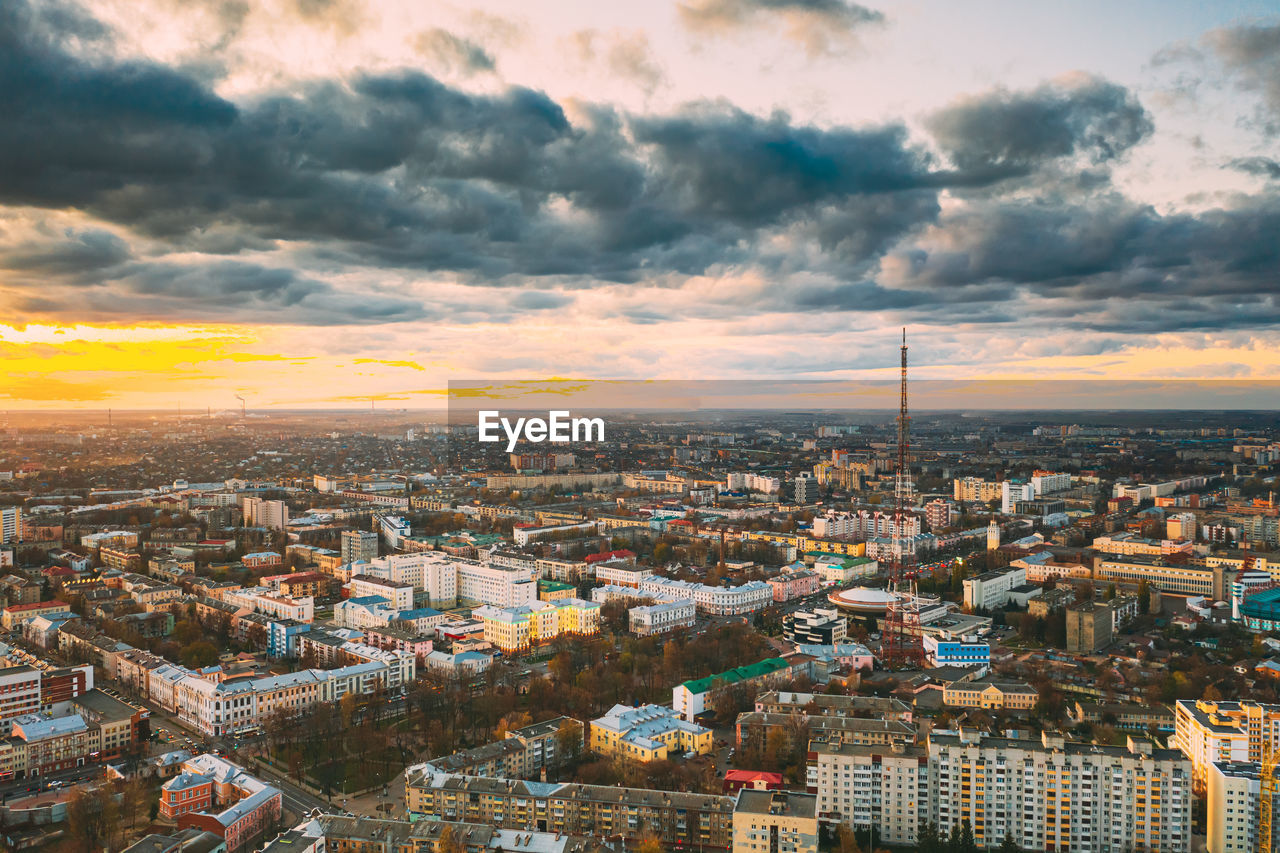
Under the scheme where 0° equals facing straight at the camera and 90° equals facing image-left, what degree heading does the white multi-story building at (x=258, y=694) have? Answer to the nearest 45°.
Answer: approximately 315°

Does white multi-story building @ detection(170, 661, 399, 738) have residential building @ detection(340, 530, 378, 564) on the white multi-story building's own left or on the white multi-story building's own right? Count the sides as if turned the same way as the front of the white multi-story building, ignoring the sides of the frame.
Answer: on the white multi-story building's own left

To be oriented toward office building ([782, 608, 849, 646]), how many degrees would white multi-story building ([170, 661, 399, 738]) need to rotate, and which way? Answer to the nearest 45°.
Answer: approximately 45° to its left

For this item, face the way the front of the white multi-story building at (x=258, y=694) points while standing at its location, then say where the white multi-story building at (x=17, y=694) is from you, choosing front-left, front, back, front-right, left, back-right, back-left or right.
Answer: back-right

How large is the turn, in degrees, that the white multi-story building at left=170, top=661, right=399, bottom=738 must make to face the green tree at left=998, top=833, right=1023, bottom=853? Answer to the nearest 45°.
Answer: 0° — it already faces it

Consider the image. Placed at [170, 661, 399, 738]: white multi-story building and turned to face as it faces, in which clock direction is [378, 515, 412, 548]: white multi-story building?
[378, 515, 412, 548]: white multi-story building is roughly at 8 o'clock from [170, 661, 399, 738]: white multi-story building.

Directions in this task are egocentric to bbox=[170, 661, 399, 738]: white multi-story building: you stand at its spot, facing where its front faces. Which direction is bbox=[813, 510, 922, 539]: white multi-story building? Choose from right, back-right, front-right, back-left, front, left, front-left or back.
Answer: left

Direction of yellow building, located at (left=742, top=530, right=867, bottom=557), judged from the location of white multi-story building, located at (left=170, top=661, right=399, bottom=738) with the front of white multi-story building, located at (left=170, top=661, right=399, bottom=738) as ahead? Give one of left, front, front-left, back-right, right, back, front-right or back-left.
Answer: left

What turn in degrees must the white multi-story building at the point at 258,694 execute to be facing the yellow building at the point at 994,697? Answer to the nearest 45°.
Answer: approximately 45° to its left

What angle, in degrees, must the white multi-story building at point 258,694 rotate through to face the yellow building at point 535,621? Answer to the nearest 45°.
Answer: approximately 90° to its left

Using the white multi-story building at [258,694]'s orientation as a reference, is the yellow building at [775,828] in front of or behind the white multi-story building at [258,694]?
in front
